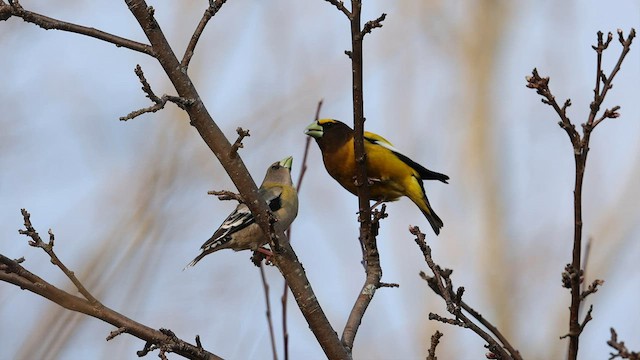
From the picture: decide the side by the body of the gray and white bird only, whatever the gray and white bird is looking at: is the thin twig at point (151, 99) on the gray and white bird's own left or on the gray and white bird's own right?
on the gray and white bird's own right

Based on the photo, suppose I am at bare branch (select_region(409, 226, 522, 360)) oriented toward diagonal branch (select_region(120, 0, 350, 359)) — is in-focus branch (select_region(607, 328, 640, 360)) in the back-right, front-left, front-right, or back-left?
back-left

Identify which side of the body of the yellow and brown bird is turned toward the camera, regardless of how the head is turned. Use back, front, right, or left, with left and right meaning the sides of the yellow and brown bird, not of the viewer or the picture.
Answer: left

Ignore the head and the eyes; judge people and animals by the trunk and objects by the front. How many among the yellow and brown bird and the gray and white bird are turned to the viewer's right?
1

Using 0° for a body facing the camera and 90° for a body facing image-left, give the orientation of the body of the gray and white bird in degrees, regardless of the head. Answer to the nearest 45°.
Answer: approximately 270°

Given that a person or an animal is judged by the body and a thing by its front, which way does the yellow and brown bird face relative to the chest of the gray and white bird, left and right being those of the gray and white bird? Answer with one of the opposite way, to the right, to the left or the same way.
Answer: the opposite way

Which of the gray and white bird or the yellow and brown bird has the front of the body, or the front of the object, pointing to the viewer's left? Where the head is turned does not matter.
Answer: the yellow and brown bird
